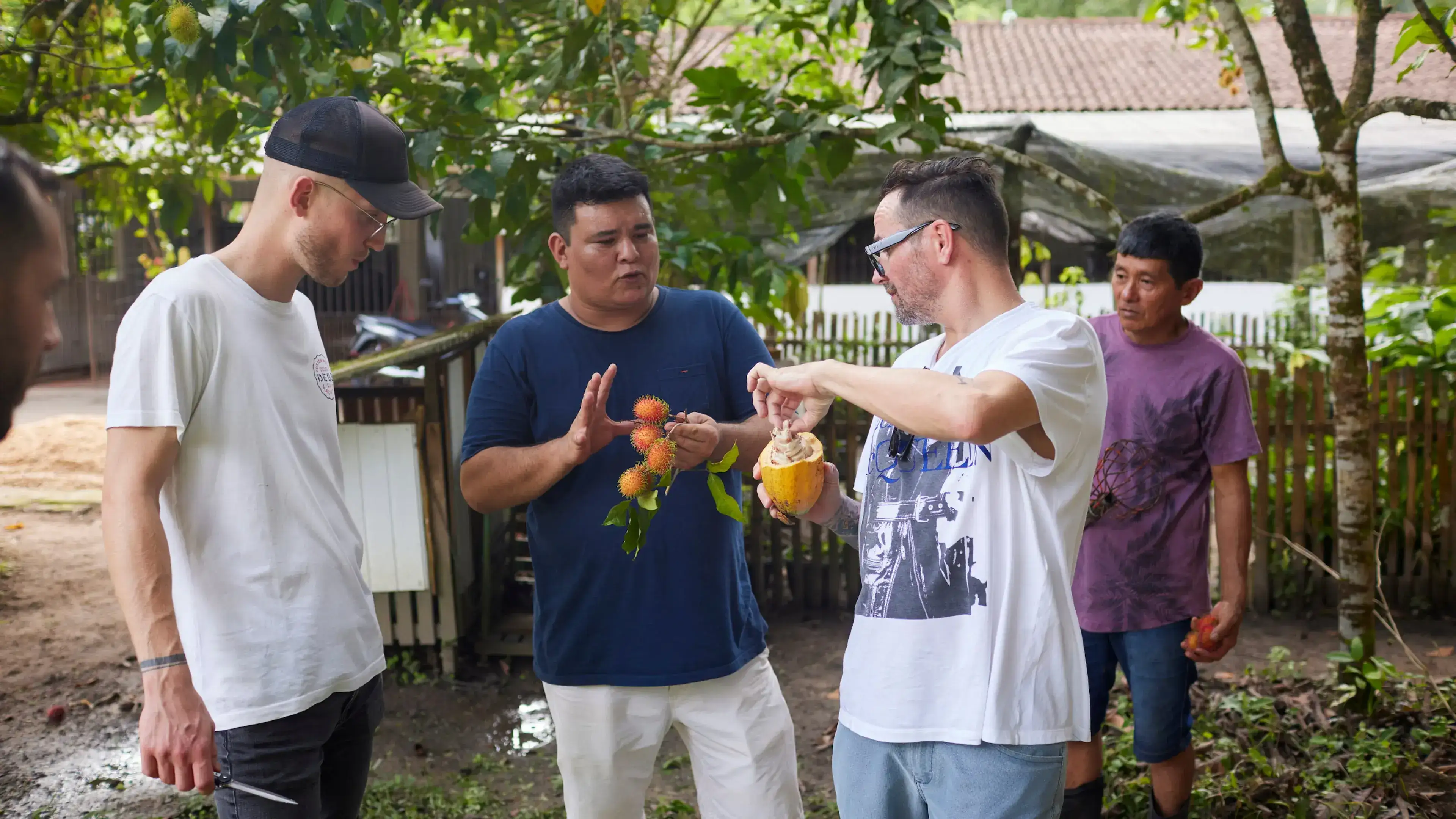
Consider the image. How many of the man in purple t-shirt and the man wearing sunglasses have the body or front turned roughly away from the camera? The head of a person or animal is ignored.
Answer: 0

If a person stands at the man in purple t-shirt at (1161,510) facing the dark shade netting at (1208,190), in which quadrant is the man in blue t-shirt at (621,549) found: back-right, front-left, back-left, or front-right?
back-left

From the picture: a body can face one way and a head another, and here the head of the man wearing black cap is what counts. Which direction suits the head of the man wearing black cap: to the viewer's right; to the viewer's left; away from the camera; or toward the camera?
to the viewer's right

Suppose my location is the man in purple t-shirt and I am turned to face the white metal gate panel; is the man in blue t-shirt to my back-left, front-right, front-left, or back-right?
front-left

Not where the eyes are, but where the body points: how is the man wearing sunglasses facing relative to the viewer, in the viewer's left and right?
facing the viewer and to the left of the viewer

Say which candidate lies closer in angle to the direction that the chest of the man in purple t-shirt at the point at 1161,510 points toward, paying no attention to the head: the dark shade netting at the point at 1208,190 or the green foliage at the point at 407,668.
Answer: the green foliage

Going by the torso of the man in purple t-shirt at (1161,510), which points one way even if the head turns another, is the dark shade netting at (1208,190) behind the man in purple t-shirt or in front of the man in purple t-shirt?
behind

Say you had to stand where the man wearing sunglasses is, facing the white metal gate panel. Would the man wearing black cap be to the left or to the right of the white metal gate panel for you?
left

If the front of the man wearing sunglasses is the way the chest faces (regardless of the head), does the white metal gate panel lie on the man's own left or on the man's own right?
on the man's own right

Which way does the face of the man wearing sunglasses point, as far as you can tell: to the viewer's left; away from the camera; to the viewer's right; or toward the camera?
to the viewer's left

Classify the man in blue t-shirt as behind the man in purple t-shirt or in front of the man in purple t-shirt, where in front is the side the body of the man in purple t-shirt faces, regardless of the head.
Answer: in front
